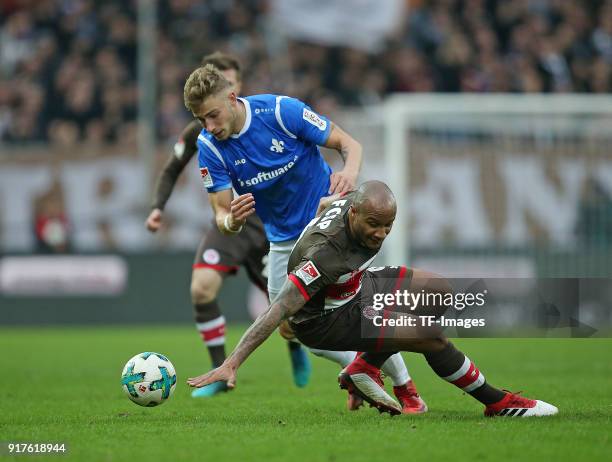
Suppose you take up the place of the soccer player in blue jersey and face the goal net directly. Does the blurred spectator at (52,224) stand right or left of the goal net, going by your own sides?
left

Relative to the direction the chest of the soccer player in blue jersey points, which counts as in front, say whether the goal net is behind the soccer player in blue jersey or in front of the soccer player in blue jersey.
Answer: behind

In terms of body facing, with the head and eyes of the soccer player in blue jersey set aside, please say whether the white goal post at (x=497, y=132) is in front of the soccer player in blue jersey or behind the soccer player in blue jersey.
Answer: behind

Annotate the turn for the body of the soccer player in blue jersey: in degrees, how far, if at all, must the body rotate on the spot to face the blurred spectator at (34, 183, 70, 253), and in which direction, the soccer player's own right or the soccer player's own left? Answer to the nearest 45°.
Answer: approximately 135° to the soccer player's own right
